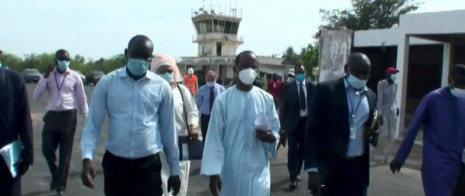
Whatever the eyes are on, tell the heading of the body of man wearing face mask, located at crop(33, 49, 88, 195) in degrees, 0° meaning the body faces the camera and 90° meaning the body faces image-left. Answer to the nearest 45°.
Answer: approximately 0°

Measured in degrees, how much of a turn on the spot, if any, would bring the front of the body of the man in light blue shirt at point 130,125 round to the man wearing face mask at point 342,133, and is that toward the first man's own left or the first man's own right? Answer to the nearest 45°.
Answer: approximately 90° to the first man's own left

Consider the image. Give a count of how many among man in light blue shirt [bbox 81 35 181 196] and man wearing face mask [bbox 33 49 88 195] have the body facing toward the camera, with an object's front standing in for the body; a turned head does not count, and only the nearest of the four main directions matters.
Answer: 2

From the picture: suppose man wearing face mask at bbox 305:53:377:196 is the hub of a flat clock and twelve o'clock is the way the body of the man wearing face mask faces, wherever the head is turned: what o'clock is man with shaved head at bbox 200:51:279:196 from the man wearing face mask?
The man with shaved head is roughly at 4 o'clock from the man wearing face mask.

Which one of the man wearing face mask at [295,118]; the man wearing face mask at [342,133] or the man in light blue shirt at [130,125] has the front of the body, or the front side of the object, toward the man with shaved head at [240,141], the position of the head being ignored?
the man wearing face mask at [295,118]

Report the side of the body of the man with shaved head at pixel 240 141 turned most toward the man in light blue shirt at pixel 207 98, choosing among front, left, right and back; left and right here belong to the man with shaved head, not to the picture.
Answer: back
